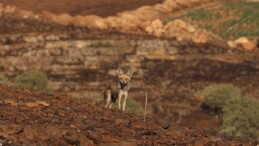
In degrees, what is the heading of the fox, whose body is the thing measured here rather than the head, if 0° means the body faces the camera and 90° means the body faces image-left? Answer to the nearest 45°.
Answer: approximately 315°
